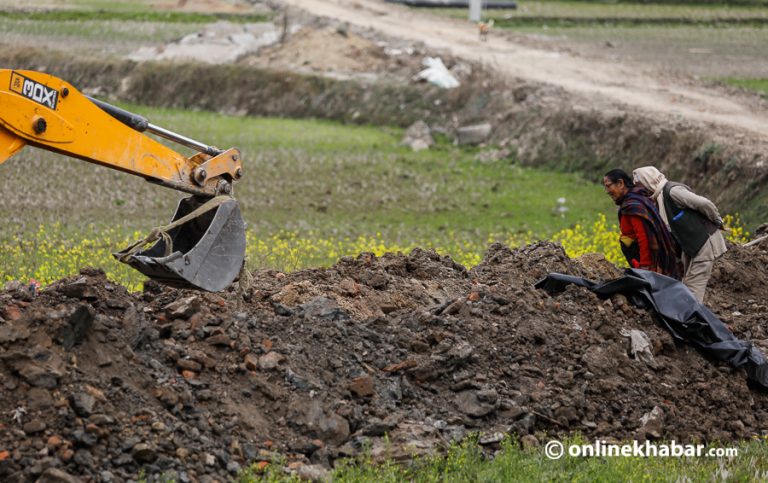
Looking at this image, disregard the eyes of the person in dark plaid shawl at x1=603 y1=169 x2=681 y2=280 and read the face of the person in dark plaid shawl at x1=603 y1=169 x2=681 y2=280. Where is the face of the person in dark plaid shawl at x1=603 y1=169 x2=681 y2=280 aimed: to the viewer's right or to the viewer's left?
to the viewer's left

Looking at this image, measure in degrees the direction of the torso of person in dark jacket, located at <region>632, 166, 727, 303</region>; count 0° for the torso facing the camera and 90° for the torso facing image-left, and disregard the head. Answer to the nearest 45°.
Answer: approximately 90°

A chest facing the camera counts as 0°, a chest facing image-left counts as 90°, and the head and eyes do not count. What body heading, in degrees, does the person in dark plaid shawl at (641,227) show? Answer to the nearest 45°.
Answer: approximately 90°

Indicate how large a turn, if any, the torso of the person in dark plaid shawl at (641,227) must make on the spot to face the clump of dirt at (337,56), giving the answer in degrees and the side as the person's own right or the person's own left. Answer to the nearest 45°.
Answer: approximately 45° to the person's own right
